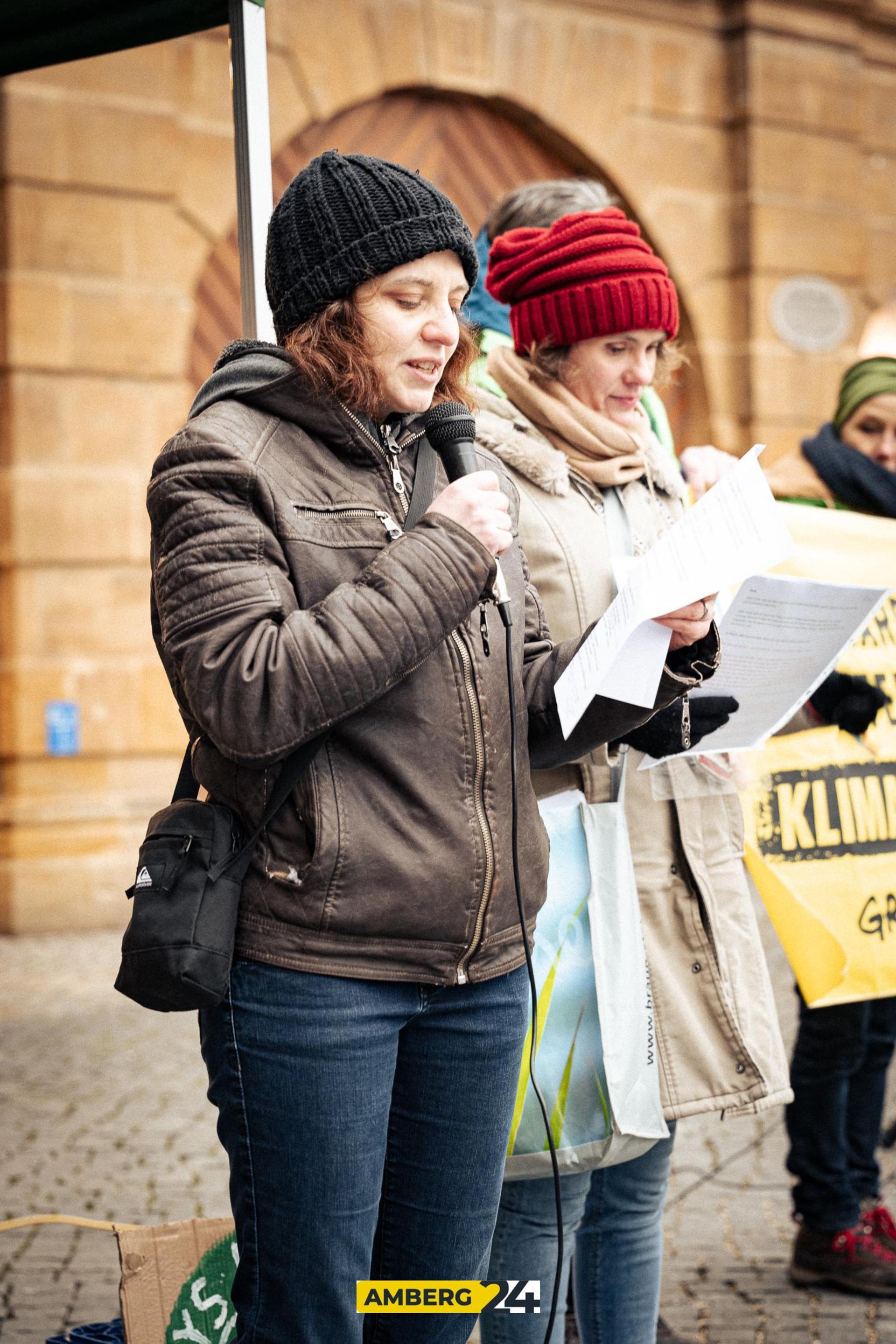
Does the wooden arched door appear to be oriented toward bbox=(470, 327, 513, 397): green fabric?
yes

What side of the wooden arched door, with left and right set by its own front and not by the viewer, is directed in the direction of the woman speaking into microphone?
front

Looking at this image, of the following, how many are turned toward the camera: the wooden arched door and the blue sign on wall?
2

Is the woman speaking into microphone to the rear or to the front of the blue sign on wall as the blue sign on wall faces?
to the front

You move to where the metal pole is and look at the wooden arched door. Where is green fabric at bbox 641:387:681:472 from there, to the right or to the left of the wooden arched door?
right

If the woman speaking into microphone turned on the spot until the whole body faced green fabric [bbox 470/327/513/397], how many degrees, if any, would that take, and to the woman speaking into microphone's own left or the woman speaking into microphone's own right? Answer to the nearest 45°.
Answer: approximately 135° to the woman speaking into microphone's own left

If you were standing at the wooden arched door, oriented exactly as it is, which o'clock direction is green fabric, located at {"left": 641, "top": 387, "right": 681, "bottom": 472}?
The green fabric is roughly at 12 o'clock from the wooden arched door.

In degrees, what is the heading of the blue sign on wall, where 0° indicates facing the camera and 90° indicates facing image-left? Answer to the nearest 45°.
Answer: approximately 0°

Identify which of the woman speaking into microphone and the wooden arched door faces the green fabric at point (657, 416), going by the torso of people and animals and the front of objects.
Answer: the wooden arched door
